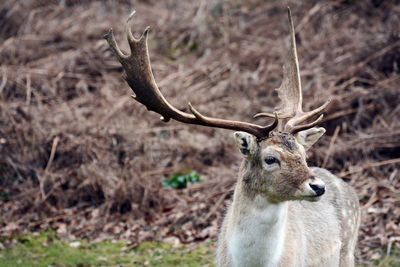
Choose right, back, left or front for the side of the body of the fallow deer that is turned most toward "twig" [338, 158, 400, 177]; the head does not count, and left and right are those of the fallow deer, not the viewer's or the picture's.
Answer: back

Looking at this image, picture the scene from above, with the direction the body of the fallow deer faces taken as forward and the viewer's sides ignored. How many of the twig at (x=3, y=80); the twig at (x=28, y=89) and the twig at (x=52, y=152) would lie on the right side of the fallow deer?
3

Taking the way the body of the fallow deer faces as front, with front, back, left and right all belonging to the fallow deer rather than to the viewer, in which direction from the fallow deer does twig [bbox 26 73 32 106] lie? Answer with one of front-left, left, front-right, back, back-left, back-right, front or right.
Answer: right

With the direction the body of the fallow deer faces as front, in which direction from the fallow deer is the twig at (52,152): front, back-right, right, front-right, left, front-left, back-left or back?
right

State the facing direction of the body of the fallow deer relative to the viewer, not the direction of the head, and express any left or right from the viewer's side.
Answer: facing the viewer and to the left of the viewer

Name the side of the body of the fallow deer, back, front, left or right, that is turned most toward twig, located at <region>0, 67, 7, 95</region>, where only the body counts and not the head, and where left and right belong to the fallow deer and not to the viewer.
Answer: right

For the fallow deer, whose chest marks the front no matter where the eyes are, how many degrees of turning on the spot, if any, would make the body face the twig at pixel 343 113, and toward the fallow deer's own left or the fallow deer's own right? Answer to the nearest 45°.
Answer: approximately 135° to the fallow deer's own right

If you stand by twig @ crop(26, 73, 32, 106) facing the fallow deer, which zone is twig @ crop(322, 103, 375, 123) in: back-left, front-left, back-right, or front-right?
front-left

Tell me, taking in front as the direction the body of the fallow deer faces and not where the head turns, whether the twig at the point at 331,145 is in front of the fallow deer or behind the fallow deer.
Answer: behind
